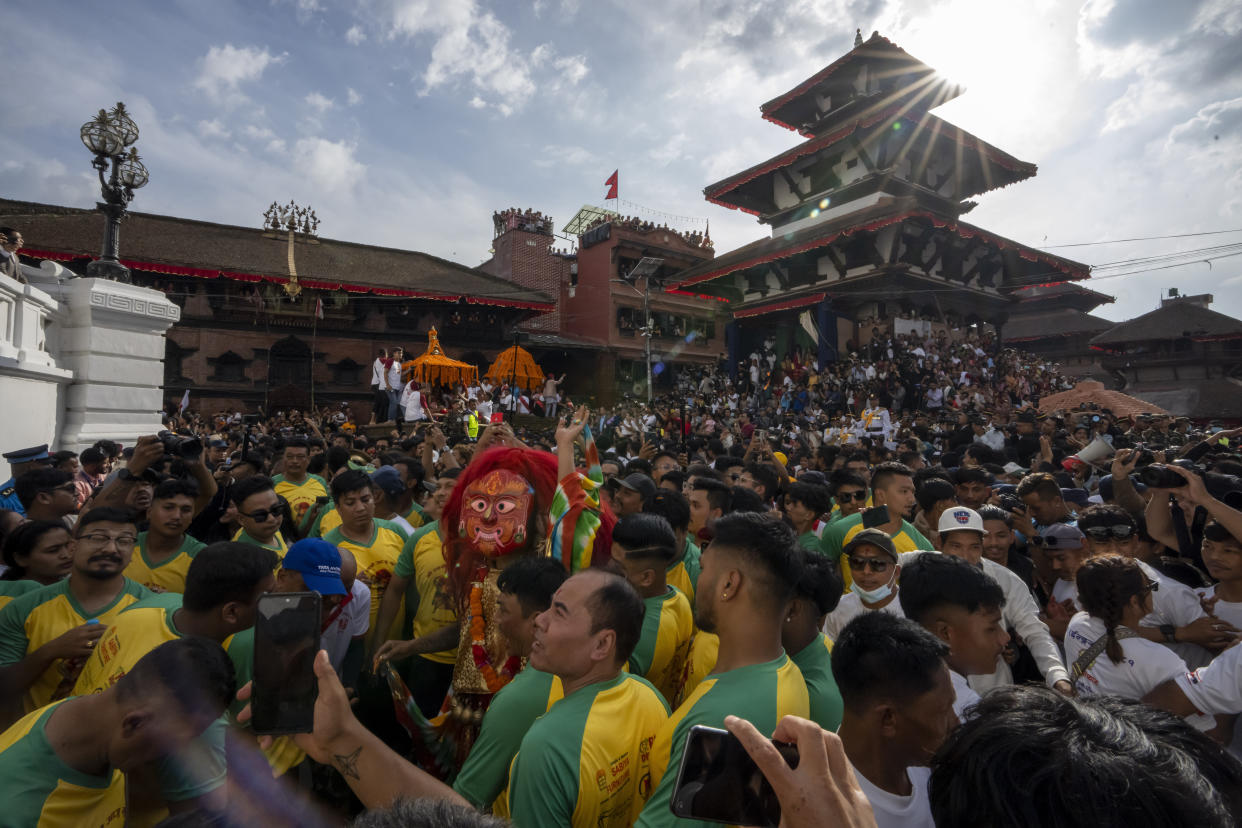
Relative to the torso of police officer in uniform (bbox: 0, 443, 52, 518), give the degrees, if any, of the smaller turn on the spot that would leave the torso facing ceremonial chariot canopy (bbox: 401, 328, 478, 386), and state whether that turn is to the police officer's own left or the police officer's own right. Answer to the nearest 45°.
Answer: approximately 45° to the police officer's own left

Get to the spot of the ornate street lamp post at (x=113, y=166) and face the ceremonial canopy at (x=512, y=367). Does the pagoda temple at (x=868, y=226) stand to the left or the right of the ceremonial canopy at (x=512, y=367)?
right

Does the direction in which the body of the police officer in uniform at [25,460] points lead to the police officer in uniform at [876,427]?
yes

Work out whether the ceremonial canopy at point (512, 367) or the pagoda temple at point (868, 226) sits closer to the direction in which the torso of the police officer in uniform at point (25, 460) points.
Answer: the pagoda temple

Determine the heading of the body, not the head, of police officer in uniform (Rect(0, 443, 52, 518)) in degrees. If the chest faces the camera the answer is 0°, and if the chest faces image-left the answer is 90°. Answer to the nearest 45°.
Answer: approximately 270°

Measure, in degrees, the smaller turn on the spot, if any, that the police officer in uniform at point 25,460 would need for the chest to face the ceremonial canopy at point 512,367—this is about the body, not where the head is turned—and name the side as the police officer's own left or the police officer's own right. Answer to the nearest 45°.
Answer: approximately 45° to the police officer's own left

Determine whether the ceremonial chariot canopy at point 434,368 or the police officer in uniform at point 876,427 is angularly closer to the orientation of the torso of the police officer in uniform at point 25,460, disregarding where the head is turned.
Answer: the police officer in uniform
